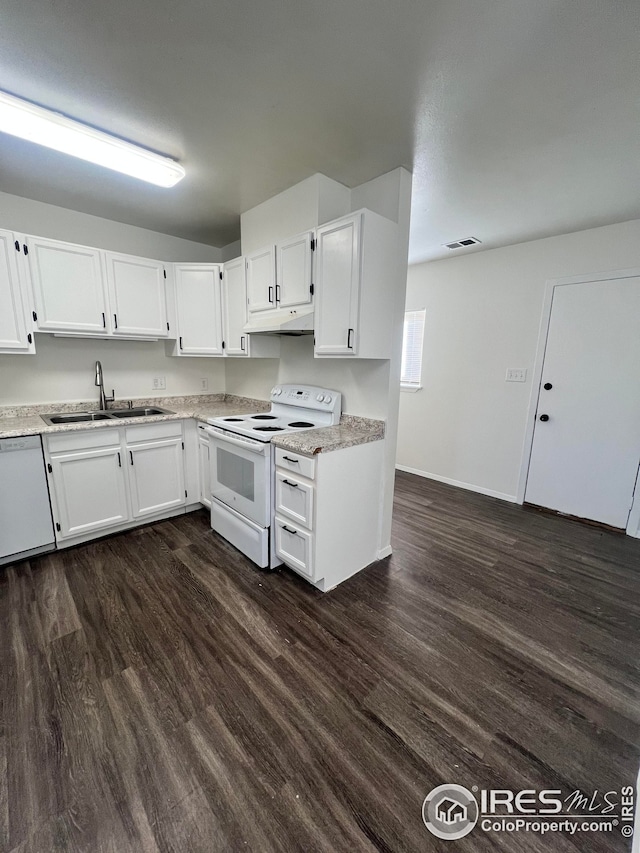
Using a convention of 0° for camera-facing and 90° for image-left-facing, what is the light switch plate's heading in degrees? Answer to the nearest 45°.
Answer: approximately 0°

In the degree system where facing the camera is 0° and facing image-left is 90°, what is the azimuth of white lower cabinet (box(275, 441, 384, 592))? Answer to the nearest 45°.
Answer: approximately 45°

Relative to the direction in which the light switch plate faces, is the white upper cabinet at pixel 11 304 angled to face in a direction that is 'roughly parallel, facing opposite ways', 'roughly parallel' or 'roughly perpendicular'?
roughly perpendicular

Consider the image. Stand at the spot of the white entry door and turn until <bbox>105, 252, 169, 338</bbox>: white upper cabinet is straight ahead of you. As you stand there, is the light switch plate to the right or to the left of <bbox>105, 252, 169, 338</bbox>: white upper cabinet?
right

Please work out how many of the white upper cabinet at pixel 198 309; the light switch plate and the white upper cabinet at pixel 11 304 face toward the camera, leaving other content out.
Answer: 3

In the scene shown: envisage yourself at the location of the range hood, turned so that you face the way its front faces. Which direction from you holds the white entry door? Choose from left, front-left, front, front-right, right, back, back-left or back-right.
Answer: back-left

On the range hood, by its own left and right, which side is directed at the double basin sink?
right

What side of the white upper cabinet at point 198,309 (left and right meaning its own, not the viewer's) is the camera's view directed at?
front

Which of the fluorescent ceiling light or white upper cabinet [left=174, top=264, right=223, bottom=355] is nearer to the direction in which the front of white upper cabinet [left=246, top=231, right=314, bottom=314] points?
the fluorescent ceiling light

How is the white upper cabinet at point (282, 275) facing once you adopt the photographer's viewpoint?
facing the viewer and to the left of the viewer
